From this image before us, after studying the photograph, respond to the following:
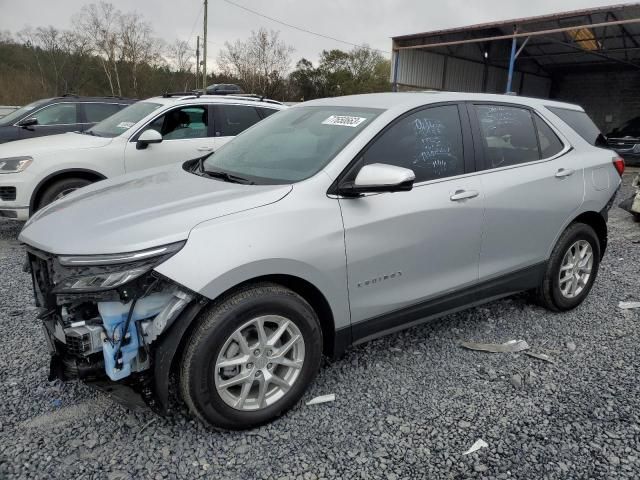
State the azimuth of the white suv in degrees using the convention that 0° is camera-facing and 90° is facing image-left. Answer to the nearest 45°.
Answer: approximately 45°

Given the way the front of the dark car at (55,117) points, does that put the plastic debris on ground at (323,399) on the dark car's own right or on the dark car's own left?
on the dark car's own left

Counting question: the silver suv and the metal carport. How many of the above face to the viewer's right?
0

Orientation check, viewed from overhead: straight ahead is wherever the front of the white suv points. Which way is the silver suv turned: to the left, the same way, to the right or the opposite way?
the same way

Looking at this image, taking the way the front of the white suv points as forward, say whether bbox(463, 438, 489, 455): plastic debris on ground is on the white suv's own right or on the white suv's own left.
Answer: on the white suv's own left

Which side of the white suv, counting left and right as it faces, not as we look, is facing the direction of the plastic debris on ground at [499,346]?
left

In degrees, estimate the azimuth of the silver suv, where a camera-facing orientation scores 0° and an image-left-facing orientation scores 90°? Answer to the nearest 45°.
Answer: approximately 45°

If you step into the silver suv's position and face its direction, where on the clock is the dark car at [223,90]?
The dark car is roughly at 4 o'clock from the silver suv.

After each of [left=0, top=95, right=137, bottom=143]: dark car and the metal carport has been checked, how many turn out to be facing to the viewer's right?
0

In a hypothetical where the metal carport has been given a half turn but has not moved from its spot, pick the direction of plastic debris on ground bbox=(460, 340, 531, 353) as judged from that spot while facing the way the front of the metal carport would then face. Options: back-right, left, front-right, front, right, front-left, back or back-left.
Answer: back-right

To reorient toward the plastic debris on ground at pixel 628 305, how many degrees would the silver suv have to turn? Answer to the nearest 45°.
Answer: approximately 180°

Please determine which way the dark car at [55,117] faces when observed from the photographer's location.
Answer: facing to the left of the viewer
